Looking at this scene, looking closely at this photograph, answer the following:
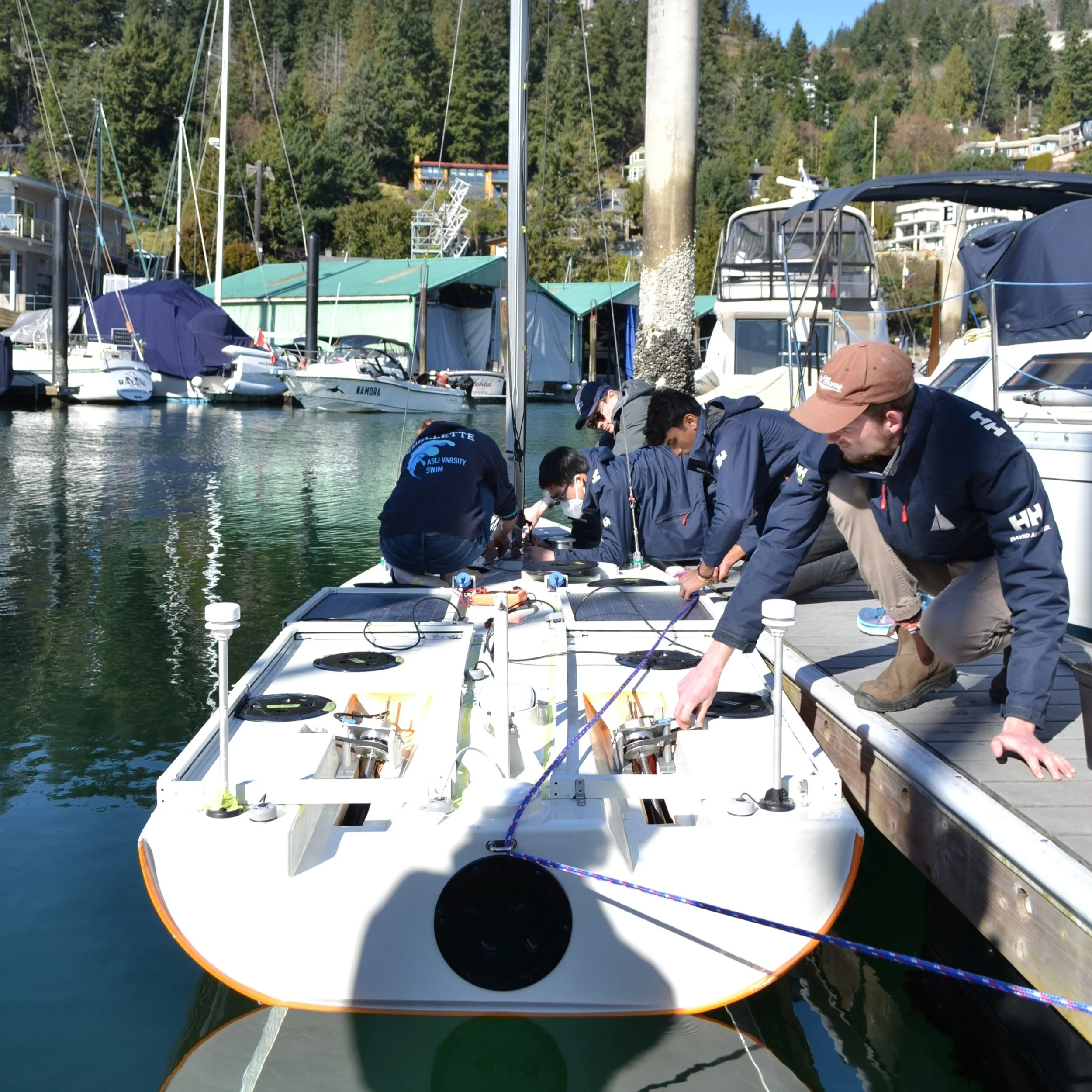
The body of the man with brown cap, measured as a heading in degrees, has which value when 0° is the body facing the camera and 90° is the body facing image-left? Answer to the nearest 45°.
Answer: approximately 45°

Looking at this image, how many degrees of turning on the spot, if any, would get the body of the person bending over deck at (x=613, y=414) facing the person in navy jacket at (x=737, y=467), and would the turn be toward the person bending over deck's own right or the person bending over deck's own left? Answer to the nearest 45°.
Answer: approximately 45° to the person bending over deck's own left

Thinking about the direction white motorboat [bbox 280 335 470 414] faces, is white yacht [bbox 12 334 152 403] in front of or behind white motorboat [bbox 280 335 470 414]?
in front

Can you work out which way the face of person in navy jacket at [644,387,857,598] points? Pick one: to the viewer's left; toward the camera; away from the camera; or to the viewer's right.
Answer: to the viewer's left

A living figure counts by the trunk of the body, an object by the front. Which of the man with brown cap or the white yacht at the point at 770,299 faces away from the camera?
the white yacht

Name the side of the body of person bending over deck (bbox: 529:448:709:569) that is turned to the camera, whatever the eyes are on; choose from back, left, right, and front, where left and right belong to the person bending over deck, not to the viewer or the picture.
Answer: left

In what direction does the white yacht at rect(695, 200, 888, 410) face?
away from the camera

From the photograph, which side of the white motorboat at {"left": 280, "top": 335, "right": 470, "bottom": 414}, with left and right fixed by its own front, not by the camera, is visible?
left

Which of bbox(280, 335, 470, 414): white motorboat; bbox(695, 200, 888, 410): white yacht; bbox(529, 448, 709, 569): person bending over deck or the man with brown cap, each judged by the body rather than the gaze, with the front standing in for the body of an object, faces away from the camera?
bbox(695, 200, 888, 410): white yacht

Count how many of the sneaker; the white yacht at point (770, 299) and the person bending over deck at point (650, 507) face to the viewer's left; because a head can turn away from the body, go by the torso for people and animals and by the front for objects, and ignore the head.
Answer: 2

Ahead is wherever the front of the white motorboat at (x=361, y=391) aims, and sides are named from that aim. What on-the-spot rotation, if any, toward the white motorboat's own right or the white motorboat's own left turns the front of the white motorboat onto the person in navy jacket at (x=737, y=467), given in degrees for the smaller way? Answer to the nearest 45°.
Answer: approximately 90° to the white motorboat's own left

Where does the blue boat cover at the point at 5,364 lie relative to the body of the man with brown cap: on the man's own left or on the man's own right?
on the man's own right

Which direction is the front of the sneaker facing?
to the viewer's left

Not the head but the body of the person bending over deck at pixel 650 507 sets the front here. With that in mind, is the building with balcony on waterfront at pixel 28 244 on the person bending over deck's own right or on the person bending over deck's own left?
on the person bending over deck's own right
